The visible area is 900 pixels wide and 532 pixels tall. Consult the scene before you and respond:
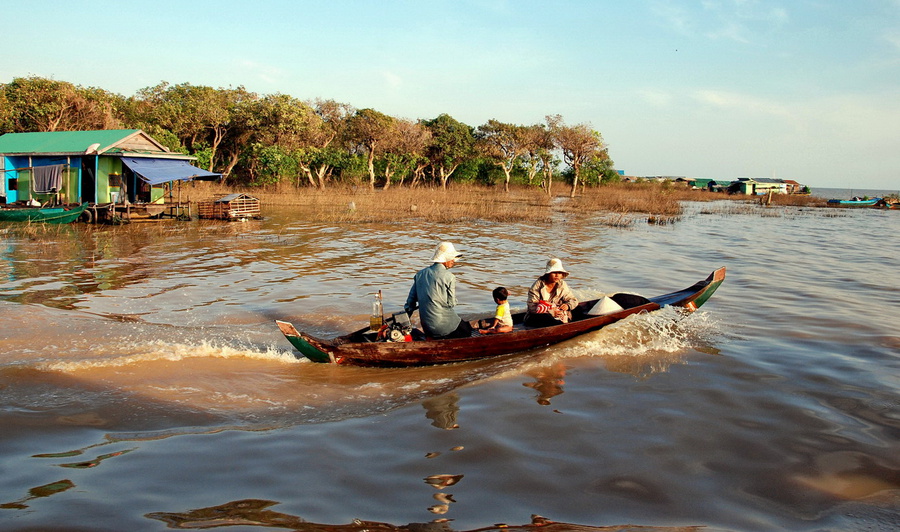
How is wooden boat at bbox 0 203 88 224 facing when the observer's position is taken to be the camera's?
facing to the right of the viewer

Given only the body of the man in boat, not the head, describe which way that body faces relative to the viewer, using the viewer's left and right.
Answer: facing away from the viewer and to the right of the viewer

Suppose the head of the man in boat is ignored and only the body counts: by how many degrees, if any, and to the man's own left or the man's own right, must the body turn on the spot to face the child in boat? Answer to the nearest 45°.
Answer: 0° — they already face them

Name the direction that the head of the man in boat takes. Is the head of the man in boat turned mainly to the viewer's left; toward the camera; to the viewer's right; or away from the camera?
to the viewer's right

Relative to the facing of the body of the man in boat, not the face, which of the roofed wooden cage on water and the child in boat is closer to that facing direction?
the child in boat

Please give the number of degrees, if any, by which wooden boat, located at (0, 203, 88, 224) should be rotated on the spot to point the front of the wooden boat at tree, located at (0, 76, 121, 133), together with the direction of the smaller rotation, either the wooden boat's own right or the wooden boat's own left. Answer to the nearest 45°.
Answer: approximately 90° to the wooden boat's own left

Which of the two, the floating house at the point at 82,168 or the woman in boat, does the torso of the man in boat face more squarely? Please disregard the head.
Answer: the woman in boat
